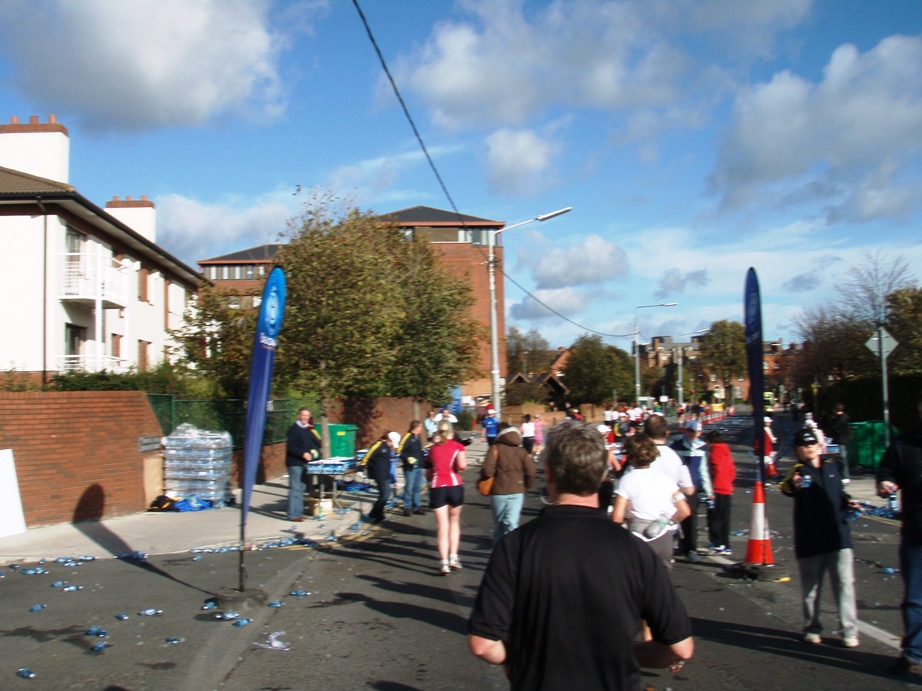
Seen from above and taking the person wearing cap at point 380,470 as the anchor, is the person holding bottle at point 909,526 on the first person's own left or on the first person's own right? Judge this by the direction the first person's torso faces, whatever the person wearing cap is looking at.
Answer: on the first person's own right

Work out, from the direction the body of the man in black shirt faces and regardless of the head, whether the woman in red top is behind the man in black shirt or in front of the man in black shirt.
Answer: in front

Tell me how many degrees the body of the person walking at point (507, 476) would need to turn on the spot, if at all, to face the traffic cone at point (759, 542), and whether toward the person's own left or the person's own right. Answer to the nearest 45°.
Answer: approximately 90° to the person's own right

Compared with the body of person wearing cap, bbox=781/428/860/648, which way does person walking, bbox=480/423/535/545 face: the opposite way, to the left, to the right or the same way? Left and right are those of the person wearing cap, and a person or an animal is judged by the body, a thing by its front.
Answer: the opposite way

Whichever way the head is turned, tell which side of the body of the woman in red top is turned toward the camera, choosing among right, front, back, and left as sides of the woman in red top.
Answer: back

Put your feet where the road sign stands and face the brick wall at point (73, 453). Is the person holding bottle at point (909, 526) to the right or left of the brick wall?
left

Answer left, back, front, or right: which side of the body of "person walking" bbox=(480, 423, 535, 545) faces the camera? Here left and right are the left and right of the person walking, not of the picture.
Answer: back

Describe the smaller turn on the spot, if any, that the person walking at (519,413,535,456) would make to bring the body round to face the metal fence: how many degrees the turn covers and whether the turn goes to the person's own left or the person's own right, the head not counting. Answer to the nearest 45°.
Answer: approximately 135° to the person's own left

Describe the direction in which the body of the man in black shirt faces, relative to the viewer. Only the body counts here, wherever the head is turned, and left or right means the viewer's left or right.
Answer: facing away from the viewer

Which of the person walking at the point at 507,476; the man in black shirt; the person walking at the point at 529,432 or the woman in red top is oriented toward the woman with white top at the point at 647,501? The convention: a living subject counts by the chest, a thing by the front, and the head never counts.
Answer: the man in black shirt

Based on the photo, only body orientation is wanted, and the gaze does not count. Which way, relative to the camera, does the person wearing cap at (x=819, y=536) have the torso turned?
toward the camera

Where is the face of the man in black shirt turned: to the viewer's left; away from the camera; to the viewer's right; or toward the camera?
away from the camera

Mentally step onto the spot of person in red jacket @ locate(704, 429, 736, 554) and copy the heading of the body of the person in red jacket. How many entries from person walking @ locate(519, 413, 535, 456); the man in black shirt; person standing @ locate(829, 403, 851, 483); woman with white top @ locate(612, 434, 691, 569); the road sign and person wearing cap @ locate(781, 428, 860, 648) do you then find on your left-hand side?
3
